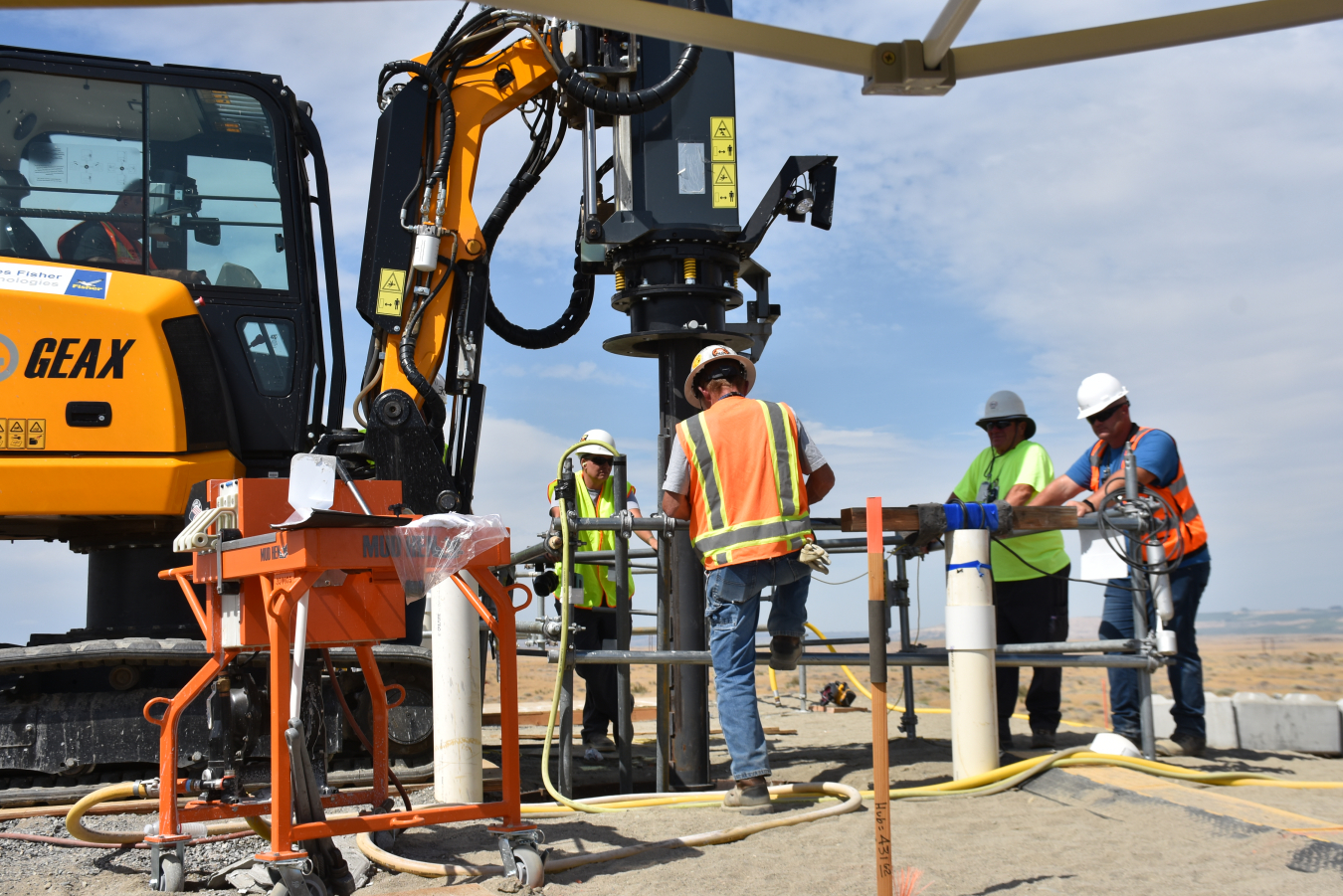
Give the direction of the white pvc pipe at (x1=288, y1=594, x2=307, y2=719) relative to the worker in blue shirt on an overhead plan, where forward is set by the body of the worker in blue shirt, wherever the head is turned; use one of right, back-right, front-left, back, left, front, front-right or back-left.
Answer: front

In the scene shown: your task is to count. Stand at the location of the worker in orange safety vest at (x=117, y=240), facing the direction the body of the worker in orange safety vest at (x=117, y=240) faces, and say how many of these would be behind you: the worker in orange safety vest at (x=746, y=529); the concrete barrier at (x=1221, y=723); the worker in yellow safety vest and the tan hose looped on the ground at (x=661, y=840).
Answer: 0

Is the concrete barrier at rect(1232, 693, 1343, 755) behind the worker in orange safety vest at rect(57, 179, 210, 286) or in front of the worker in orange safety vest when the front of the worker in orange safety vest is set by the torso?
in front

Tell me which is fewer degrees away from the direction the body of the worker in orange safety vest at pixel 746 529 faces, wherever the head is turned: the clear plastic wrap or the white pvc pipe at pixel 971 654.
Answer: the white pvc pipe

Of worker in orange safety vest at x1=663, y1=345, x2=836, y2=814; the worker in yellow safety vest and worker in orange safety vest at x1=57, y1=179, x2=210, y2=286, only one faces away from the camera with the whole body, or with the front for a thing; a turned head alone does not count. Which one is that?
worker in orange safety vest at x1=663, y1=345, x2=836, y2=814

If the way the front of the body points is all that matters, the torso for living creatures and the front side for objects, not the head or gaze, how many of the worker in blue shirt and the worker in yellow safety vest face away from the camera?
0

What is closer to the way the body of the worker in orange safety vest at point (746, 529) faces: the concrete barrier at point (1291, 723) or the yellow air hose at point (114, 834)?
the concrete barrier

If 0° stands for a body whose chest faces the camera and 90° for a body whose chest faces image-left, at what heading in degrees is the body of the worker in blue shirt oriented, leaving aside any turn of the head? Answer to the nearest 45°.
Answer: approximately 45°

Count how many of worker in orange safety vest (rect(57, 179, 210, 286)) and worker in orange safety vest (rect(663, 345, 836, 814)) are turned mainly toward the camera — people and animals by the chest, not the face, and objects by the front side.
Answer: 0

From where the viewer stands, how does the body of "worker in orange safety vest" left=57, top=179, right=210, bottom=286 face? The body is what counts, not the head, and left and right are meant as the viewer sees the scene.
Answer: facing to the right of the viewer

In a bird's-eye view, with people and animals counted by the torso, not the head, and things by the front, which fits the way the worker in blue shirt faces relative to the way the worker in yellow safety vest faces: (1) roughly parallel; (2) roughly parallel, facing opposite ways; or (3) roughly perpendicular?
roughly perpendicular

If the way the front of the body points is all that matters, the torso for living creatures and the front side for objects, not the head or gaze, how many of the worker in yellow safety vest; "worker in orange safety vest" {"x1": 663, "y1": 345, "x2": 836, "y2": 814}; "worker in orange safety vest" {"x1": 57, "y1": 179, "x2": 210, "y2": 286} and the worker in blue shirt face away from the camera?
1

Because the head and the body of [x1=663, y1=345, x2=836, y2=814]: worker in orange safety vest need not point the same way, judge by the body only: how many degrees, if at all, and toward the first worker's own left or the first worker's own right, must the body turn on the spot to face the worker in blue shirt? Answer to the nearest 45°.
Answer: approximately 45° to the first worker's own right

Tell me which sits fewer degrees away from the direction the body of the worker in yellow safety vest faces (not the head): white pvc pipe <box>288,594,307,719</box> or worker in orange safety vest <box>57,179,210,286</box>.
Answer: the white pvc pipe

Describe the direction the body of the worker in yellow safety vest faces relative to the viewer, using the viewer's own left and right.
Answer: facing the viewer

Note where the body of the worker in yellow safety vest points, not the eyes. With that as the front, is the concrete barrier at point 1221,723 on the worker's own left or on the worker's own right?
on the worker's own left

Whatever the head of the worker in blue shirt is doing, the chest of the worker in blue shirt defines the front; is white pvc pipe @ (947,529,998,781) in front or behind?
in front
